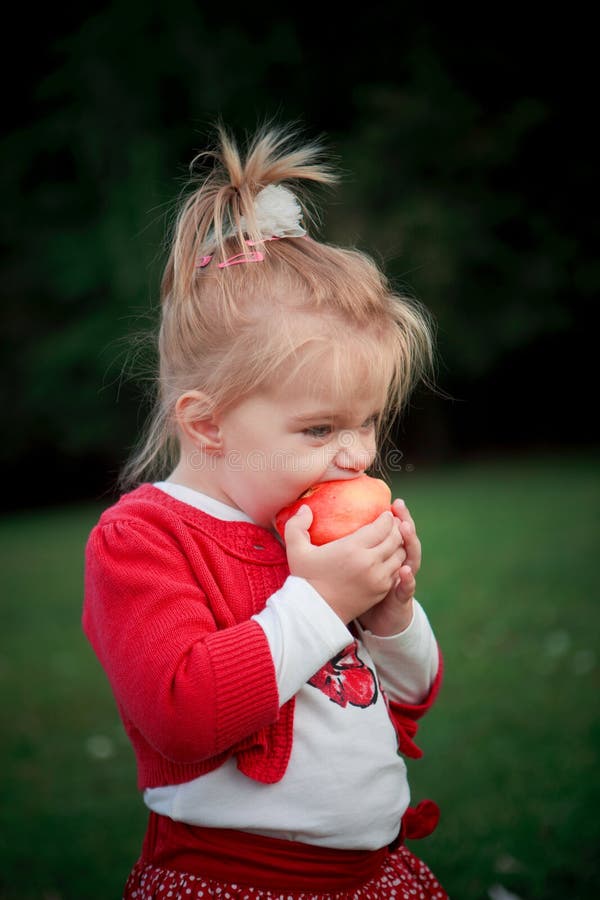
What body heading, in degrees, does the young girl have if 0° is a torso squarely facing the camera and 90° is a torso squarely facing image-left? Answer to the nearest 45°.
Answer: approximately 315°
